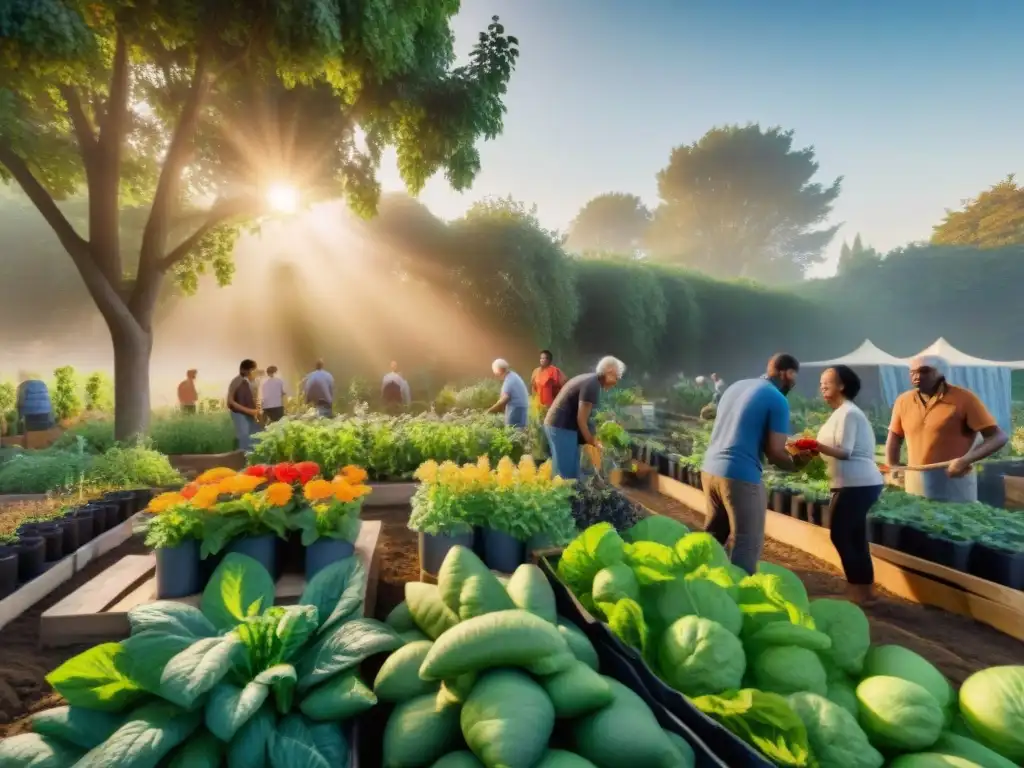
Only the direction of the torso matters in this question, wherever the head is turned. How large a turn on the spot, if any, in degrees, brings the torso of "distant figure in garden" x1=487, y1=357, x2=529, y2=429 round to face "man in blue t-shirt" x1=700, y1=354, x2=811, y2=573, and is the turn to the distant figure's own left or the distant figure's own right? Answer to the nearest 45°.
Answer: approximately 90° to the distant figure's own left

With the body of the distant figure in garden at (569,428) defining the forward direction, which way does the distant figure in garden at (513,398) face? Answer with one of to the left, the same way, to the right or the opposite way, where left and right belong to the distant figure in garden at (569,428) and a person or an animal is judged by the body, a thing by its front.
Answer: the opposite way

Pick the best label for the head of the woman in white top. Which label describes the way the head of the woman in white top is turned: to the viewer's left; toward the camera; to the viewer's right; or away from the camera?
to the viewer's left

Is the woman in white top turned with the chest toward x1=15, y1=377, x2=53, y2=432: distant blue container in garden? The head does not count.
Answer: yes

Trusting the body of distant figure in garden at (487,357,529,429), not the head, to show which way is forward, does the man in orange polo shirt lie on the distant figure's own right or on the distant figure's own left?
on the distant figure's own left

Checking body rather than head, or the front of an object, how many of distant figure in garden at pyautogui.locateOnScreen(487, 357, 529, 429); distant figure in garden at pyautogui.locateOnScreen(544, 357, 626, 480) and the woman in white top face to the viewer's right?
1

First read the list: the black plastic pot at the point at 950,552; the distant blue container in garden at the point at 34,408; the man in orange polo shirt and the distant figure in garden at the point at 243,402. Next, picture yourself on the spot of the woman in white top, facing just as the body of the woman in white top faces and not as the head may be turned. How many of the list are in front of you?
2

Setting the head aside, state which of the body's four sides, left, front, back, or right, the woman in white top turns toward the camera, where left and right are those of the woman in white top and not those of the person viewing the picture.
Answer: left

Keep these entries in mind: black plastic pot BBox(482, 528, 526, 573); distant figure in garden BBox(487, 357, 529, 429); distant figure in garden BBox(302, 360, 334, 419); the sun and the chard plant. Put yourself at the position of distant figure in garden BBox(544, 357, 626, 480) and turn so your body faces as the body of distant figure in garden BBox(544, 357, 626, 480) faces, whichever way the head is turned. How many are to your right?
2

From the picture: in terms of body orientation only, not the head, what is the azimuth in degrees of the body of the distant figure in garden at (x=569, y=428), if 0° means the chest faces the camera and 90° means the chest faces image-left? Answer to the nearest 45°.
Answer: approximately 270°

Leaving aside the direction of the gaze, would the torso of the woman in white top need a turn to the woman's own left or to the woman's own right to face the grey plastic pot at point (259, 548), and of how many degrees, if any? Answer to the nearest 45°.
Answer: approximately 45° to the woman's own left

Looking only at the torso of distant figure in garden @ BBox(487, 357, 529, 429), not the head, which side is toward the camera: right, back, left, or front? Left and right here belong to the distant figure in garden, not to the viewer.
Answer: left

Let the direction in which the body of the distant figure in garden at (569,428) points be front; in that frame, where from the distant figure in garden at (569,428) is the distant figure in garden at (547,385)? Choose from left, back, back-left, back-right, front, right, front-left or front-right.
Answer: left
